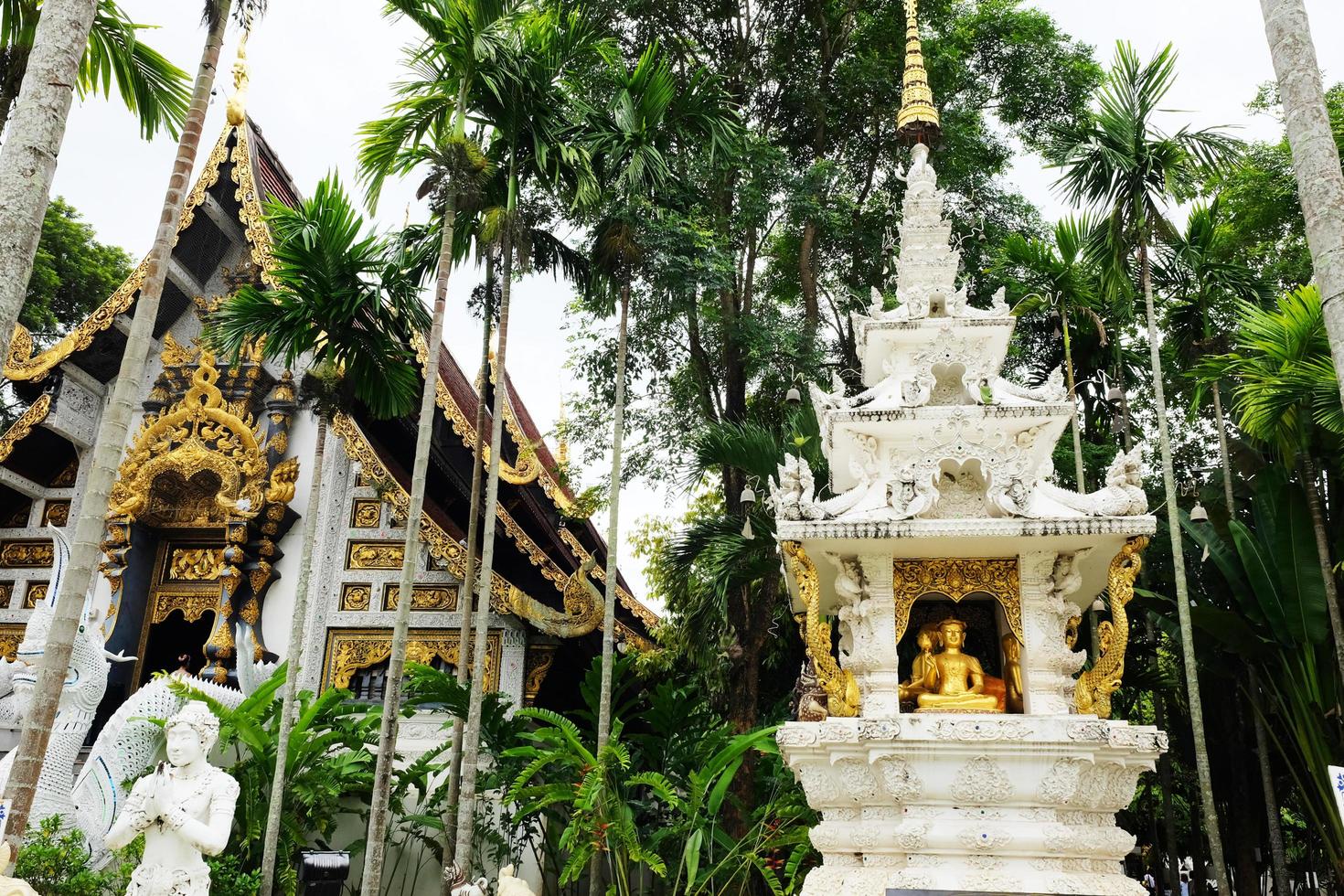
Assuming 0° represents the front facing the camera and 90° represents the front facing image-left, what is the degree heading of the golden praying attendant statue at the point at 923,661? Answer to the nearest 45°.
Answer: approximately 45°

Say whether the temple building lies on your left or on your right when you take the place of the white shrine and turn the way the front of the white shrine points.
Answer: on your right

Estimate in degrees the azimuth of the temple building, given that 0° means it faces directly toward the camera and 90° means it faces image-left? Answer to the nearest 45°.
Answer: approximately 45°

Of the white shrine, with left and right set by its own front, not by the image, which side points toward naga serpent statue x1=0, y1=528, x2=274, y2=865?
right

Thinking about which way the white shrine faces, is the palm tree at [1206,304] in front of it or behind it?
behind

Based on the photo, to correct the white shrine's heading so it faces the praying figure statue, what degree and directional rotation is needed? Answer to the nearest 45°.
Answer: approximately 45° to its right
